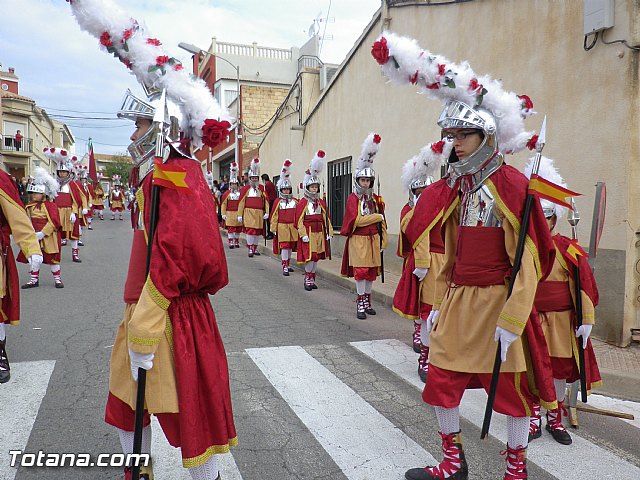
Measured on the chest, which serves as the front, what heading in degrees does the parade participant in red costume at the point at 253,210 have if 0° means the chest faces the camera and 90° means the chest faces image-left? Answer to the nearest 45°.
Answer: approximately 0°

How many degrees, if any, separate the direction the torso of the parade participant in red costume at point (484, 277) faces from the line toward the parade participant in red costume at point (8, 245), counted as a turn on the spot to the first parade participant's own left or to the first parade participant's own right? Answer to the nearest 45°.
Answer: approximately 45° to the first parade participant's own right

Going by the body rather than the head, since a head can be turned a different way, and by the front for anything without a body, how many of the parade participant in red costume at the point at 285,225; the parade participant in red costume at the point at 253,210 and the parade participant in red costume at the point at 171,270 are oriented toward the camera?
2

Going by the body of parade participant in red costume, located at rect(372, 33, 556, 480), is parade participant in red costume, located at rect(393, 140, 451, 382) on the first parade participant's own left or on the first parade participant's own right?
on the first parade participant's own right

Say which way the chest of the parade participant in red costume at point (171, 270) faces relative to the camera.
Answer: to the viewer's left

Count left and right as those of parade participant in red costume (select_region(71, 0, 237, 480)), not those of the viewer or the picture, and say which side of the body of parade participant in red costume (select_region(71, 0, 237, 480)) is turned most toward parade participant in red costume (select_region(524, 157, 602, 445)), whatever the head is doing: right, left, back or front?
back
